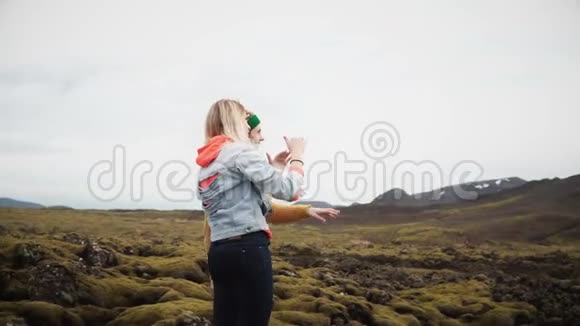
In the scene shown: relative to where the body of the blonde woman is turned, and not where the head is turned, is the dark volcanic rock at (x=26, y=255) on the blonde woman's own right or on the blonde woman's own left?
on the blonde woman's own left

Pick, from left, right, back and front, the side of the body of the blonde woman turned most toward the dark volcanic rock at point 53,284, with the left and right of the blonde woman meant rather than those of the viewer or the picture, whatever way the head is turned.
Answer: left

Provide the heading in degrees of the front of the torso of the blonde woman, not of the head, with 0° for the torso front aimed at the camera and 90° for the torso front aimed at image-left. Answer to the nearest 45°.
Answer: approximately 225°

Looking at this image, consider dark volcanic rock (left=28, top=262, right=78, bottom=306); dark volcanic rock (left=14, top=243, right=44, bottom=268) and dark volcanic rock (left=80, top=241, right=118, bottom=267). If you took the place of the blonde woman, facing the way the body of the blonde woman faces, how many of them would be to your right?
0

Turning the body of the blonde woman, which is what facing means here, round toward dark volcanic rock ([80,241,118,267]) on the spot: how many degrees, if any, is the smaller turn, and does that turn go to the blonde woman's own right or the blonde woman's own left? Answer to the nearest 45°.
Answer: approximately 45° to the blonde woman's own left

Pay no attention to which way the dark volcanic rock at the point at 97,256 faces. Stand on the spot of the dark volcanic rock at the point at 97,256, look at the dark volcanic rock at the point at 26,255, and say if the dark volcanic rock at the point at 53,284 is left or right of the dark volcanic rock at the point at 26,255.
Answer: left
